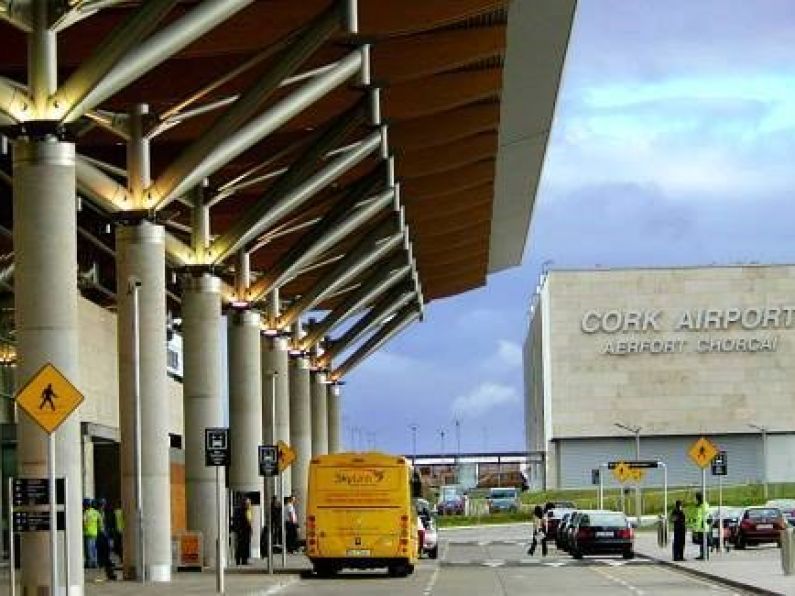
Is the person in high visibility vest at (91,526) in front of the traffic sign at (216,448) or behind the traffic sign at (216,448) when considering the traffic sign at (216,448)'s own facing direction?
behind

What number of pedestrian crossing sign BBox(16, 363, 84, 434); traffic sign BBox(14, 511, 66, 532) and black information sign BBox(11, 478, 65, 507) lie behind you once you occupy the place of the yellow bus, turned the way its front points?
3

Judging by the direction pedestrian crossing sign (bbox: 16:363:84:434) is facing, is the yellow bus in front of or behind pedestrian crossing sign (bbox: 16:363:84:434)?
behind

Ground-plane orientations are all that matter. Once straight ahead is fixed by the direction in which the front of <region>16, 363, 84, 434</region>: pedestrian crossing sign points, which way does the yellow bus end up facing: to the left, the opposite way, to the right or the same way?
the opposite way

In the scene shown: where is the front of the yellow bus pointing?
away from the camera

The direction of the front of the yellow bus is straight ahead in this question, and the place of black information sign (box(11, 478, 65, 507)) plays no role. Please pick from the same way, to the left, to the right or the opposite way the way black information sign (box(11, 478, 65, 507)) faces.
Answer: the opposite way

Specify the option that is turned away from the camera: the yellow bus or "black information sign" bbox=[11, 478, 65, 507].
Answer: the yellow bus

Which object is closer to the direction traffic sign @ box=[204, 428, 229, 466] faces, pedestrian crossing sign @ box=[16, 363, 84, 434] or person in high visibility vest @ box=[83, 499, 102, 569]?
the pedestrian crossing sign

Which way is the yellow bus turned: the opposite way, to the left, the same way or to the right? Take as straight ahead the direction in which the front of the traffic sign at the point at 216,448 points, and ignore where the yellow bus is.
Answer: the opposite way

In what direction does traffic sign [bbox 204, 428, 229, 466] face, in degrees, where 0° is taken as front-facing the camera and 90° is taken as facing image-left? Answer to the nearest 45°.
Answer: approximately 0°

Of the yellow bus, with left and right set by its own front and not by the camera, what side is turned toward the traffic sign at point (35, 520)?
back

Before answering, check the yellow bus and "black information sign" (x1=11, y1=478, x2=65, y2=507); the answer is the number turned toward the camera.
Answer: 1

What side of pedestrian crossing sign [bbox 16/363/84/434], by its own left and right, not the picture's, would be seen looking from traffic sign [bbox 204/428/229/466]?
back

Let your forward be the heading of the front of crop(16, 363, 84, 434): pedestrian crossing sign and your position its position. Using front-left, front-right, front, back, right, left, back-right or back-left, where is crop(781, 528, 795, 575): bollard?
back-left
